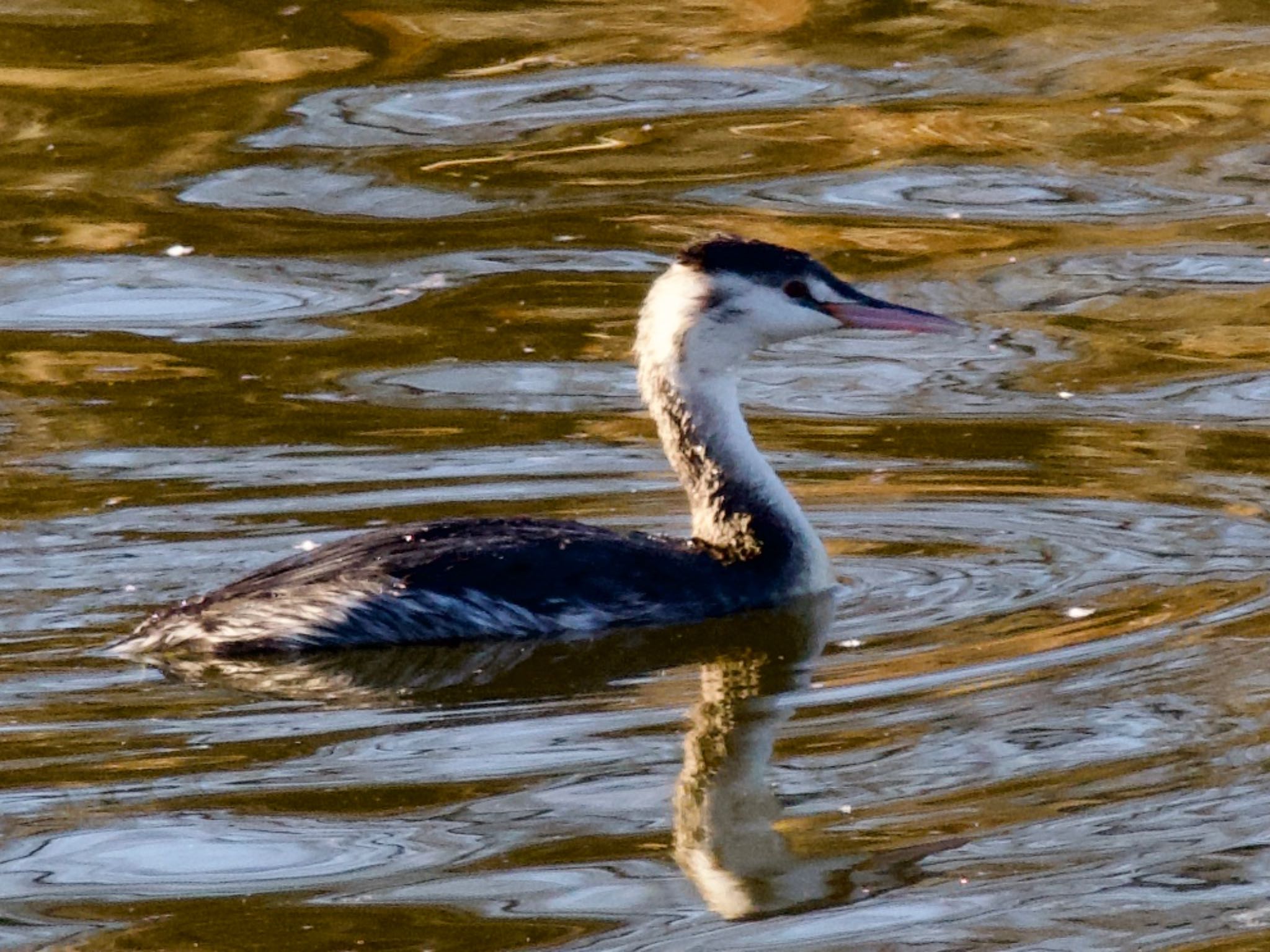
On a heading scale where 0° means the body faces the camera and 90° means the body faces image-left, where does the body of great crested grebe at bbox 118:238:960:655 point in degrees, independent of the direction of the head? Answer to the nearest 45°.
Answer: approximately 270°
